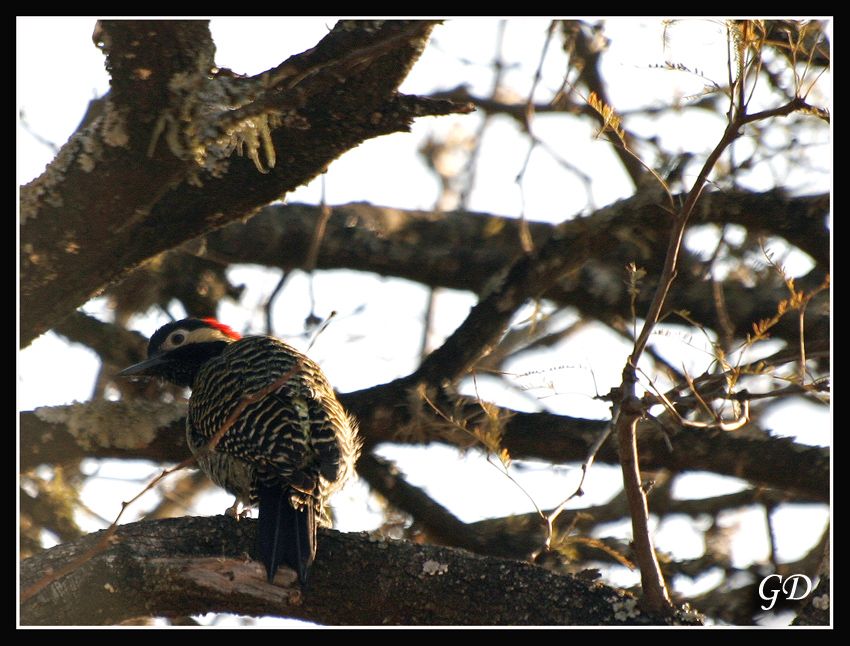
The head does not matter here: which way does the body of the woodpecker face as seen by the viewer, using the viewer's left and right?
facing away from the viewer and to the left of the viewer
